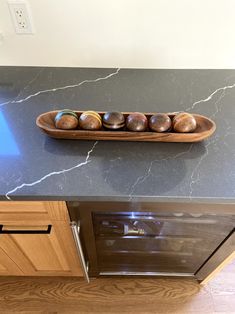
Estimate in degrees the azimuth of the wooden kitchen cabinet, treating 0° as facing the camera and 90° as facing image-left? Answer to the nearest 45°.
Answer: approximately 0°
